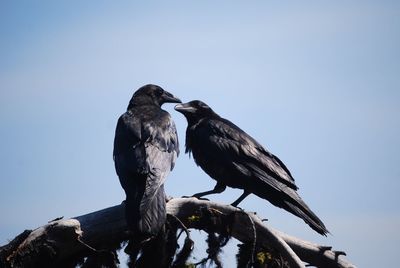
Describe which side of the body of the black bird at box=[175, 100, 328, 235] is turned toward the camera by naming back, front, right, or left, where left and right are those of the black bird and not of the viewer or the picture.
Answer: left

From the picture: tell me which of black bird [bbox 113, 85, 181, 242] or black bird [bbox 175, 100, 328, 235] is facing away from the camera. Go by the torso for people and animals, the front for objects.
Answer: black bird [bbox 113, 85, 181, 242]

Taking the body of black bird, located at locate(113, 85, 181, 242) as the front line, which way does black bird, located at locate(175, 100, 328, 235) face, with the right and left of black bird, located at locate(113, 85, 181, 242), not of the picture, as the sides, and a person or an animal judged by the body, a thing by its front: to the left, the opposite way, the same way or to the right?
to the left

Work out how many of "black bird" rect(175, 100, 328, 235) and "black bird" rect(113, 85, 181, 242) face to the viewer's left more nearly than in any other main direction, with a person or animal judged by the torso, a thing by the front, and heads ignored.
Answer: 1

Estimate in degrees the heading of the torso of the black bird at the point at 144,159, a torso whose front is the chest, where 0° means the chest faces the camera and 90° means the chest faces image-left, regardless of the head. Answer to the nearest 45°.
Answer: approximately 180°
